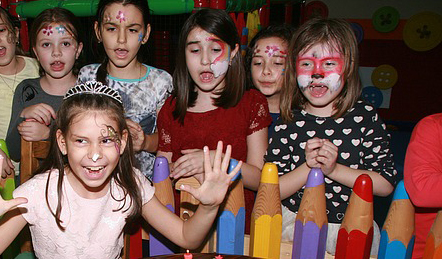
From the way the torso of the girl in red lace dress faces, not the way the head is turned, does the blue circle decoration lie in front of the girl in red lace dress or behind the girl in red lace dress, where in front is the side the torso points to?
behind

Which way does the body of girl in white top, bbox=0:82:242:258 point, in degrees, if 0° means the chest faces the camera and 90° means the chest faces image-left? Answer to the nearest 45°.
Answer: approximately 0°

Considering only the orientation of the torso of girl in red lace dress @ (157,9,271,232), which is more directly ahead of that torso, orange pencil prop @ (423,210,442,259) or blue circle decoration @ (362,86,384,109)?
the orange pencil prop

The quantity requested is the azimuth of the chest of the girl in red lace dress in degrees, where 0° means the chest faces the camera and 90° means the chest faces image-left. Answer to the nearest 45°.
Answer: approximately 0°

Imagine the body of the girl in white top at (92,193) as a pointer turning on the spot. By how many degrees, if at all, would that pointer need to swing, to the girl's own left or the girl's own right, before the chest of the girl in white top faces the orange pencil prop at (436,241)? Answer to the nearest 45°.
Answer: approximately 45° to the girl's own left

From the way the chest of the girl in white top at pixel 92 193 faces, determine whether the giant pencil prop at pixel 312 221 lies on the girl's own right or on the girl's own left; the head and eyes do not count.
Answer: on the girl's own left

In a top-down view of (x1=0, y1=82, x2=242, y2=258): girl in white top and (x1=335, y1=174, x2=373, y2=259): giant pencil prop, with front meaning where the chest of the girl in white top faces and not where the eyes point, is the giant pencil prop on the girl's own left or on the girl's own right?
on the girl's own left

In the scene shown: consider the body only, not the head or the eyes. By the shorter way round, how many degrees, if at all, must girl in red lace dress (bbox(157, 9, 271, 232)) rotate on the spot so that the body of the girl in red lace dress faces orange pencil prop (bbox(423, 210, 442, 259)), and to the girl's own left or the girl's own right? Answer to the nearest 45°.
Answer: approximately 45° to the girl's own left

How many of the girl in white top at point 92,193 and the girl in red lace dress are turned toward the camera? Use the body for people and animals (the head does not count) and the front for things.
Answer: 2

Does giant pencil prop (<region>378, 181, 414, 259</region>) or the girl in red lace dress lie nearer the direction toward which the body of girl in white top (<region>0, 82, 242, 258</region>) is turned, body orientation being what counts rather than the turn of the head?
the giant pencil prop
